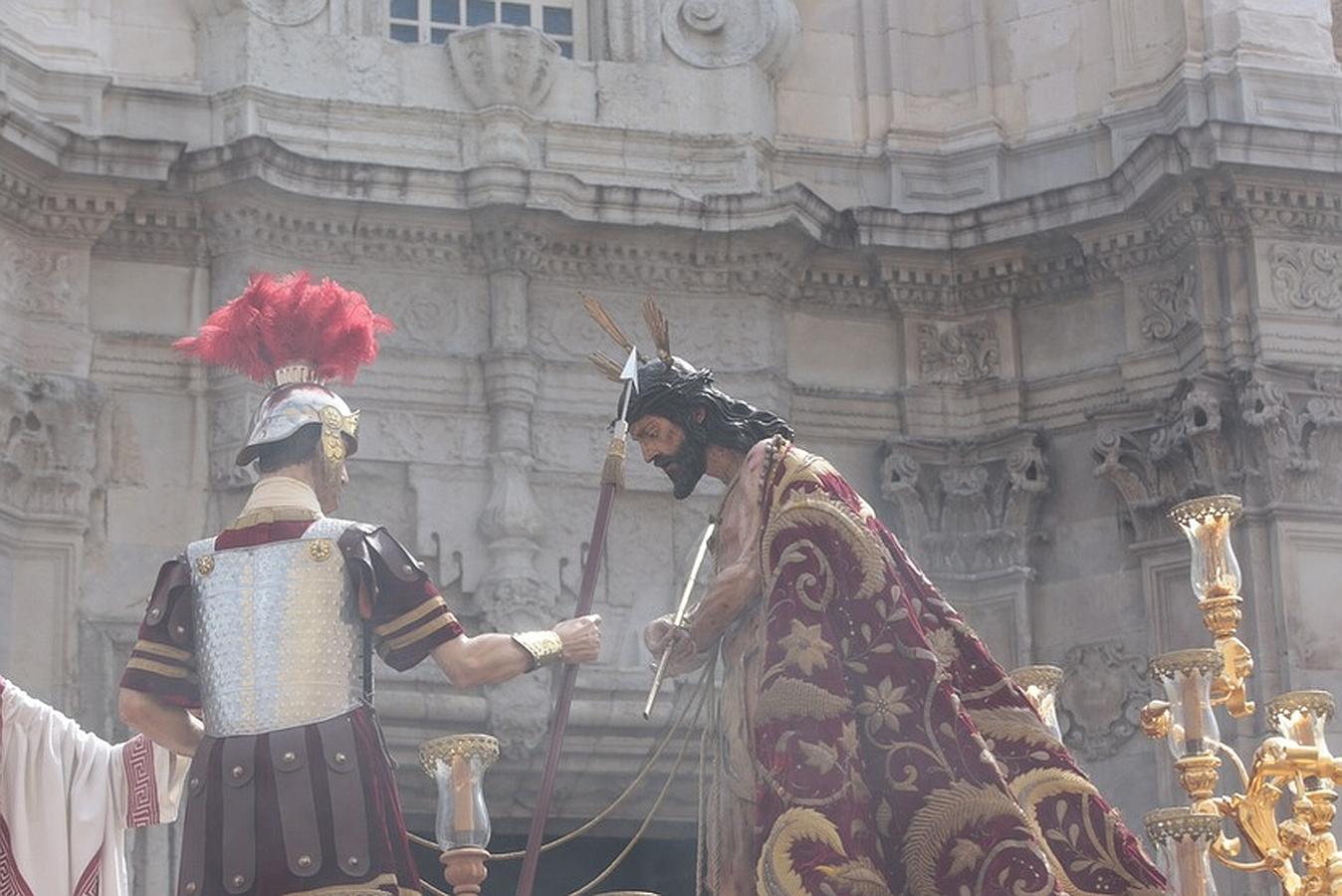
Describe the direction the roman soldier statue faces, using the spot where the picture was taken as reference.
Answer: facing away from the viewer and to the right of the viewer

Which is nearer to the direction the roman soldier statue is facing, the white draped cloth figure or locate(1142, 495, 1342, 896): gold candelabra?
the gold candelabra

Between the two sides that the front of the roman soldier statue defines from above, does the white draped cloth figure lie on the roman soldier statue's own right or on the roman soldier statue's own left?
on the roman soldier statue's own left
